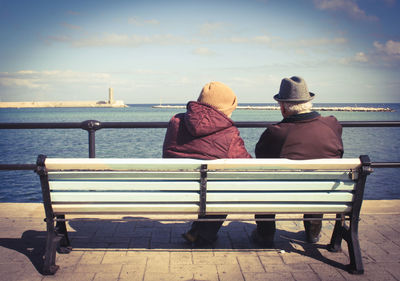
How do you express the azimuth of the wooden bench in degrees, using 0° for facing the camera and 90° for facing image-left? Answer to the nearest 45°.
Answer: approximately 180°

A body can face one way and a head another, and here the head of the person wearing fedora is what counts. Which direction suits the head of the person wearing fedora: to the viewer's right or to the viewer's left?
to the viewer's left
